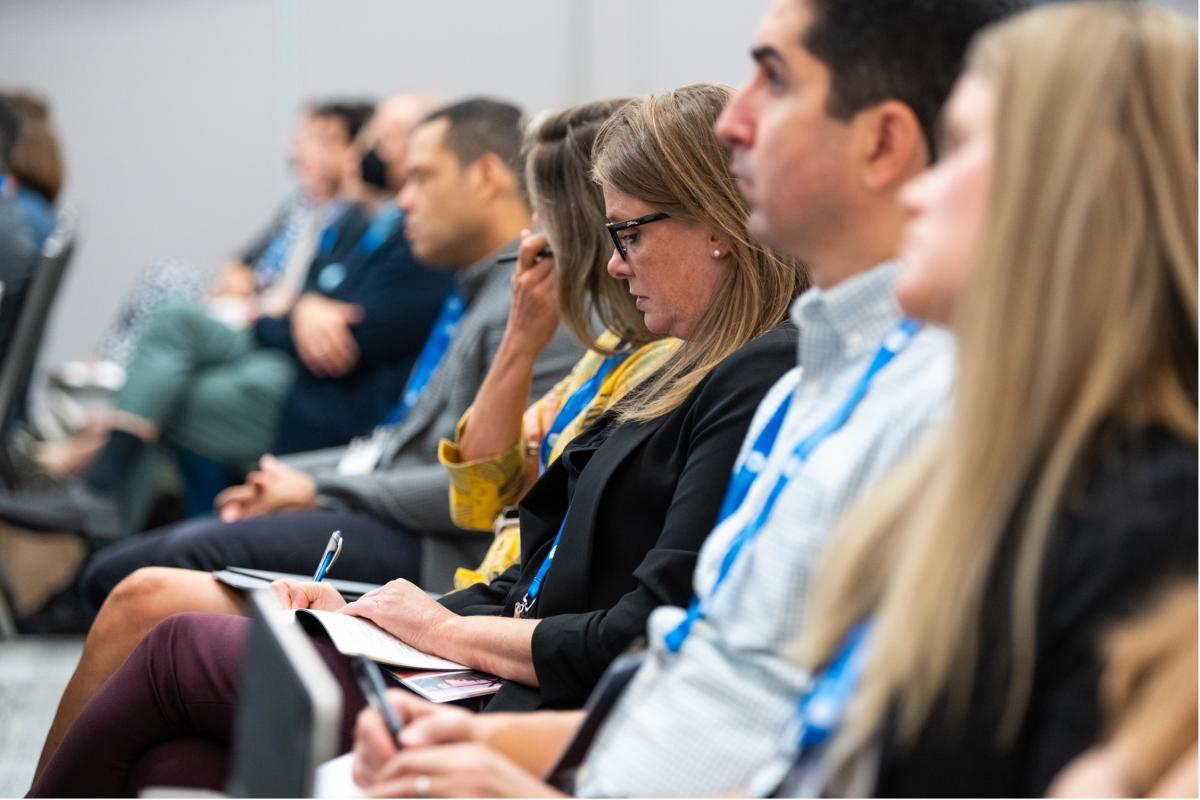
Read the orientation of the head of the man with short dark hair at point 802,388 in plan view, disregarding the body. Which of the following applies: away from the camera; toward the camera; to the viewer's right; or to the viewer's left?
to the viewer's left

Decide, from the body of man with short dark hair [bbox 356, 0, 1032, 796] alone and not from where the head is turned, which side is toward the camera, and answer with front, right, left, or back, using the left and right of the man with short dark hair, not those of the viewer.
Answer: left

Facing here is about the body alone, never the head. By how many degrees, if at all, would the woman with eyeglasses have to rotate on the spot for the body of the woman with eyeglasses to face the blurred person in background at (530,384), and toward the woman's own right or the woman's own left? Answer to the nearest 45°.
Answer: approximately 90° to the woman's own right

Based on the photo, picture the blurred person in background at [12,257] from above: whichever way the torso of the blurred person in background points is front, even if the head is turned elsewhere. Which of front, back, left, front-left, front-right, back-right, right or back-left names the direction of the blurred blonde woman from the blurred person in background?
left

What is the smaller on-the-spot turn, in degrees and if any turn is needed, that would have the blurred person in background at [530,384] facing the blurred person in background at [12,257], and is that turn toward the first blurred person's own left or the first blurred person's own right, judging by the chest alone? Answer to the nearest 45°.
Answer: approximately 45° to the first blurred person's own right

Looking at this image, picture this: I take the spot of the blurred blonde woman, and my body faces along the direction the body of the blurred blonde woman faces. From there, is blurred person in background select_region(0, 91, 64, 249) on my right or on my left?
on my right

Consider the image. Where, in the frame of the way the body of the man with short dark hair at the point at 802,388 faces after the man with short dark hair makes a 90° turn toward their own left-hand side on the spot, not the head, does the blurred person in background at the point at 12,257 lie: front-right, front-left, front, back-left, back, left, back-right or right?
back-right

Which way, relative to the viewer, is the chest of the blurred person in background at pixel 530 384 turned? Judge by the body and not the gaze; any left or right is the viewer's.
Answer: facing to the left of the viewer

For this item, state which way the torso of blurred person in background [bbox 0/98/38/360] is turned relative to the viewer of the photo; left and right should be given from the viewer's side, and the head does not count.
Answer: facing to the left of the viewer

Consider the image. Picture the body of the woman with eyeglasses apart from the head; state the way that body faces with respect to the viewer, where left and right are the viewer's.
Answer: facing to the left of the viewer
